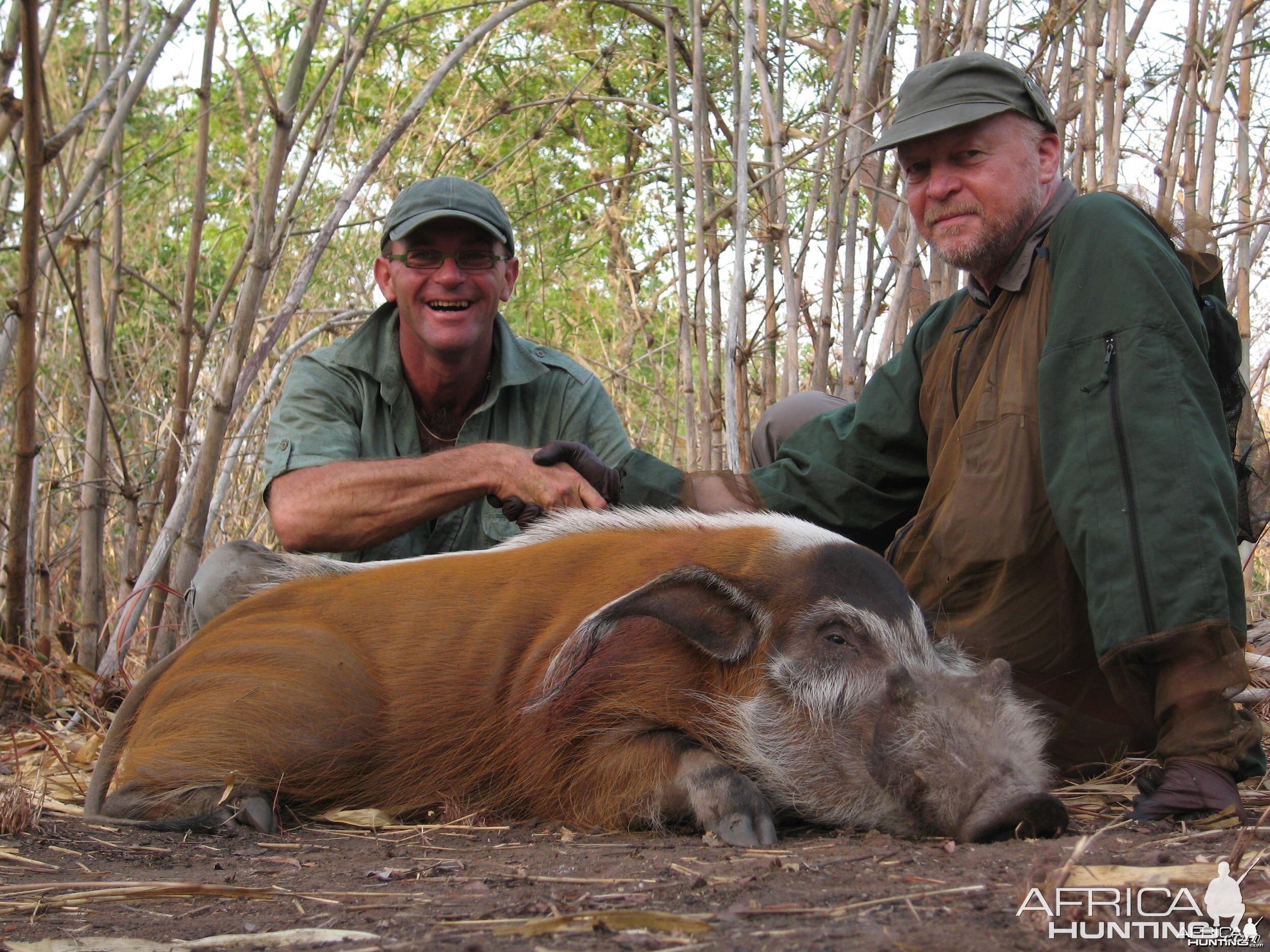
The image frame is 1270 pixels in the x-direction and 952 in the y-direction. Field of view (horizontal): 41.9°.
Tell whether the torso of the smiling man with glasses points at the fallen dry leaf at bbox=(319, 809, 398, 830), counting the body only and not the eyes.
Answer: yes

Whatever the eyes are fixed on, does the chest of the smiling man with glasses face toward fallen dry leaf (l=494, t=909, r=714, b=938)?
yes

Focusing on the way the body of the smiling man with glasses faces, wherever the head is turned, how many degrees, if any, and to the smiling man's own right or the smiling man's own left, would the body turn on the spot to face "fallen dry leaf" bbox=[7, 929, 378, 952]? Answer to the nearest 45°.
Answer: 0° — they already face it

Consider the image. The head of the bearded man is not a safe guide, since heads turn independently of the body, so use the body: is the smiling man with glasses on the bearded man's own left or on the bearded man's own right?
on the bearded man's own right

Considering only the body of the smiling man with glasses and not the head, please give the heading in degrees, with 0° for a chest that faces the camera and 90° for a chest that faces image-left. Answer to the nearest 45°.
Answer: approximately 0°

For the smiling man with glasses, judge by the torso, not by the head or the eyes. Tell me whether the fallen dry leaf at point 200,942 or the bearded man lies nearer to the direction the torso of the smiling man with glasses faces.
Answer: the fallen dry leaf

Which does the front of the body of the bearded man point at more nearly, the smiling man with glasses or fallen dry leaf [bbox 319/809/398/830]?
the fallen dry leaf
